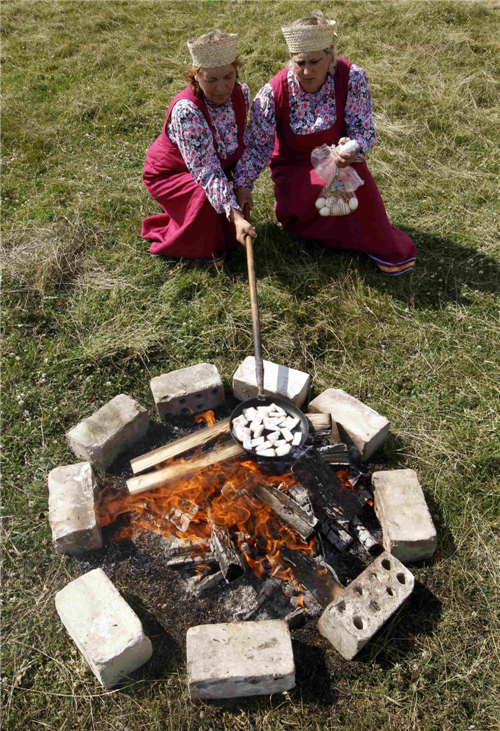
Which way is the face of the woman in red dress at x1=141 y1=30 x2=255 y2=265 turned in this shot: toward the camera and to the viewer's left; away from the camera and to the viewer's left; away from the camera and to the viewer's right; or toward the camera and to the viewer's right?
toward the camera and to the viewer's right

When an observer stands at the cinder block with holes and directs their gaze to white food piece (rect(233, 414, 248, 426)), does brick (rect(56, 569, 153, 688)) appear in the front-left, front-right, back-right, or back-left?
front-left

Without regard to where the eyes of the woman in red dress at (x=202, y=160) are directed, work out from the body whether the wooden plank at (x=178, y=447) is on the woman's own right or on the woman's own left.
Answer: on the woman's own right

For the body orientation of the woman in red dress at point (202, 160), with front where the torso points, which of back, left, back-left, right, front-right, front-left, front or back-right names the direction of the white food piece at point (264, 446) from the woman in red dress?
front-right

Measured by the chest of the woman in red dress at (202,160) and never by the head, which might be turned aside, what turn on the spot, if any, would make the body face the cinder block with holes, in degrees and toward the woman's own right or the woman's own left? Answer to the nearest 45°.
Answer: approximately 45° to the woman's own right

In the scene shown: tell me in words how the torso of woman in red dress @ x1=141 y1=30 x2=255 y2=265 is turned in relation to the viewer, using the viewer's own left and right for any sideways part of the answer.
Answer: facing the viewer and to the right of the viewer

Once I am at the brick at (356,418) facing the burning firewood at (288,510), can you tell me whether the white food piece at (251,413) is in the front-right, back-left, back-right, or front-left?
front-right

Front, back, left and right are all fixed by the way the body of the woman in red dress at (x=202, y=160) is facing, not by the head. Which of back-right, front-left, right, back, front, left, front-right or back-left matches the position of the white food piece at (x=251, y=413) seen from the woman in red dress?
front-right

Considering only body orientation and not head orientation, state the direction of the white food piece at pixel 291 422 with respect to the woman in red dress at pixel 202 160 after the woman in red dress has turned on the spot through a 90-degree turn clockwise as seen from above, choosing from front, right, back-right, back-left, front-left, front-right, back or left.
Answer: front-left

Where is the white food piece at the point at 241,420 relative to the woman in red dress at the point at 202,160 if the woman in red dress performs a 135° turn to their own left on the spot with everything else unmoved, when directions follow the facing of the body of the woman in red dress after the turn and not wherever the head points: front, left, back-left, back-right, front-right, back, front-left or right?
back
